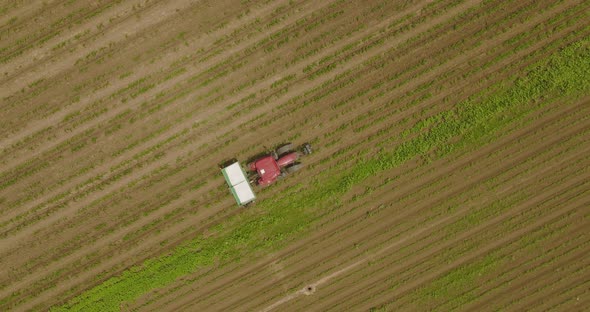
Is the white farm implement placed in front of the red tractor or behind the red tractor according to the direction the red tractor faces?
behind

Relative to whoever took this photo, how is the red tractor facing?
facing away from the viewer and to the right of the viewer
